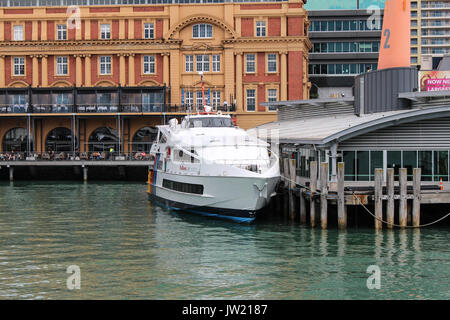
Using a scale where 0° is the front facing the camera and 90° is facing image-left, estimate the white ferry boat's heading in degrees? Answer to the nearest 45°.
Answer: approximately 315°

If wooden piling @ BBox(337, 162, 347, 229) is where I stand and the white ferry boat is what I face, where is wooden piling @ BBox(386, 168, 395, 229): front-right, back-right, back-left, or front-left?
back-right

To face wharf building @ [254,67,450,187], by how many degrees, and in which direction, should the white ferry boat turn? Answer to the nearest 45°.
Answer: approximately 45° to its left

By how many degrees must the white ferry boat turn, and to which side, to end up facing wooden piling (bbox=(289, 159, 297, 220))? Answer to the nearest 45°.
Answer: approximately 45° to its left

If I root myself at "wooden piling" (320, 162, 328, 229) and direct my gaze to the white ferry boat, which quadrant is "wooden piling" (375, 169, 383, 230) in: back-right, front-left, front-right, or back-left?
back-right

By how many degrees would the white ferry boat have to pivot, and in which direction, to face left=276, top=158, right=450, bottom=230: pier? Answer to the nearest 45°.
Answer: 0° — it already faces it

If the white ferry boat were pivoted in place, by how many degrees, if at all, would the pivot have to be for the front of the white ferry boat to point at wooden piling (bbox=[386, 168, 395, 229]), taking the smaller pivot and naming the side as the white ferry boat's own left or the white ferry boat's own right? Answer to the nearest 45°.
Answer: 0° — it already faces it
